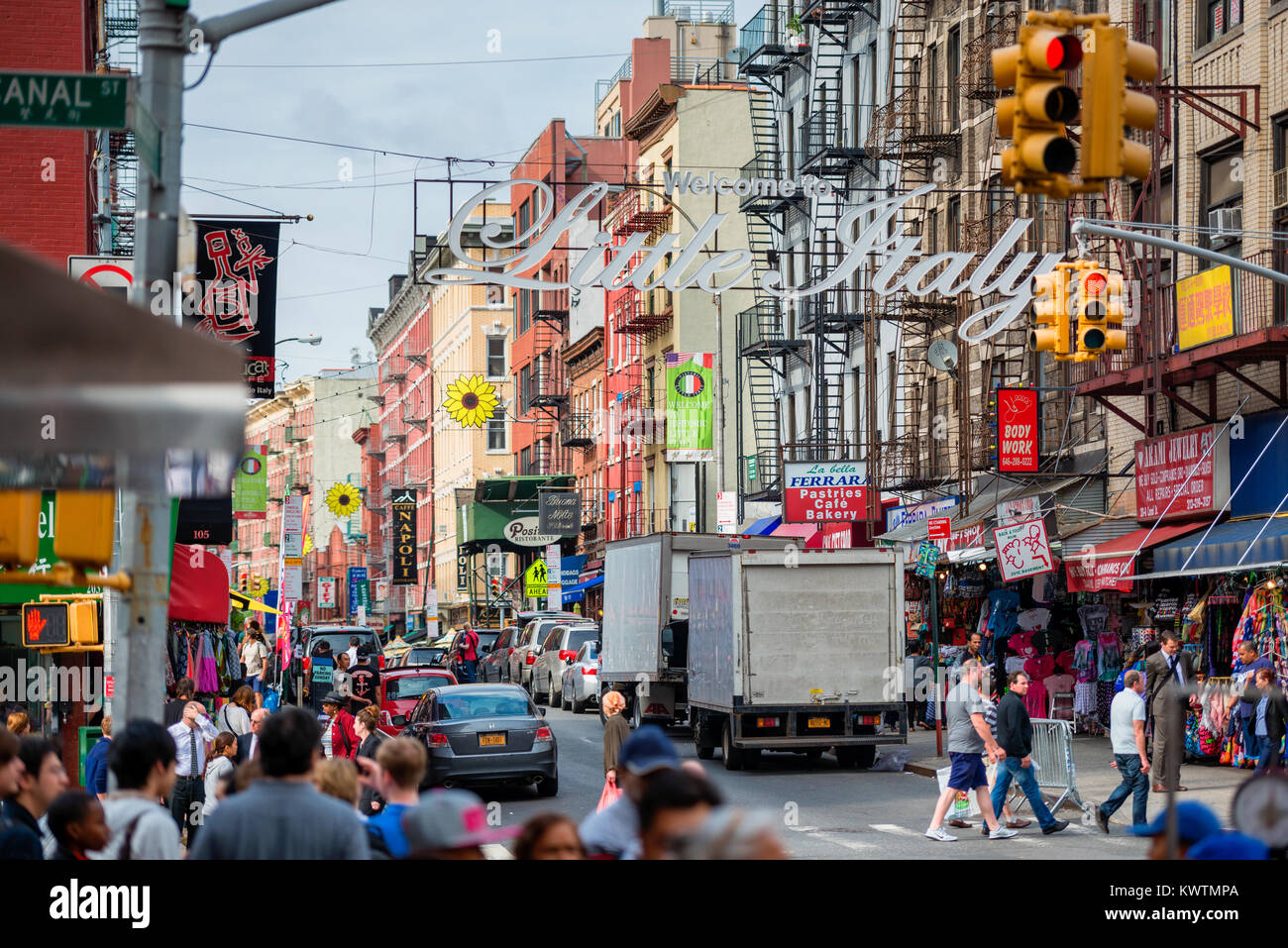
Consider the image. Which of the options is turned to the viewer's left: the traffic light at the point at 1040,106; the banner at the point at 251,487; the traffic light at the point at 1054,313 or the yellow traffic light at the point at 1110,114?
the traffic light at the point at 1054,313

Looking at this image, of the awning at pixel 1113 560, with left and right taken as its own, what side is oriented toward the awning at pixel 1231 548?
left

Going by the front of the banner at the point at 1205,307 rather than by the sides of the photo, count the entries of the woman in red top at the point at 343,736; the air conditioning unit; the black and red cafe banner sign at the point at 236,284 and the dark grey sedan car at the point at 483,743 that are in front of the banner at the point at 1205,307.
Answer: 3

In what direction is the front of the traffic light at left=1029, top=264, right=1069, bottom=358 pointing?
to the viewer's left

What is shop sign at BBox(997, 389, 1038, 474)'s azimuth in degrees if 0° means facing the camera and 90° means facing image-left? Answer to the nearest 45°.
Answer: approximately 0°

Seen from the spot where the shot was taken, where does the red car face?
facing away from the viewer

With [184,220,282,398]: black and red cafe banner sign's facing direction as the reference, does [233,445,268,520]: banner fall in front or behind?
behind

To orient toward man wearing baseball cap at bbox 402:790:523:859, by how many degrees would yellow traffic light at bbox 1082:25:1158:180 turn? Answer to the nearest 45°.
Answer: approximately 90° to its right

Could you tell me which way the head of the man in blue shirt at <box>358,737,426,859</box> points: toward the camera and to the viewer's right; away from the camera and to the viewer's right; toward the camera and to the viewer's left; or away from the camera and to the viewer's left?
away from the camera and to the viewer's left

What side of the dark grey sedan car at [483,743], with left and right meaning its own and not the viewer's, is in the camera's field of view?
back

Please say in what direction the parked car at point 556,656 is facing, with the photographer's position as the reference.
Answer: facing away from the viewer

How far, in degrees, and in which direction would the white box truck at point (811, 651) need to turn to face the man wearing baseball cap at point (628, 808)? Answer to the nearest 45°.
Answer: approximately 180°

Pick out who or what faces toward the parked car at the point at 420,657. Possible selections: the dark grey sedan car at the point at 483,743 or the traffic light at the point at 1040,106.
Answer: the dark grey sedan car at the point at 483,743

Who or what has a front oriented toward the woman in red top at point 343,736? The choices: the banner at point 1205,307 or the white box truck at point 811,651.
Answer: the banner
